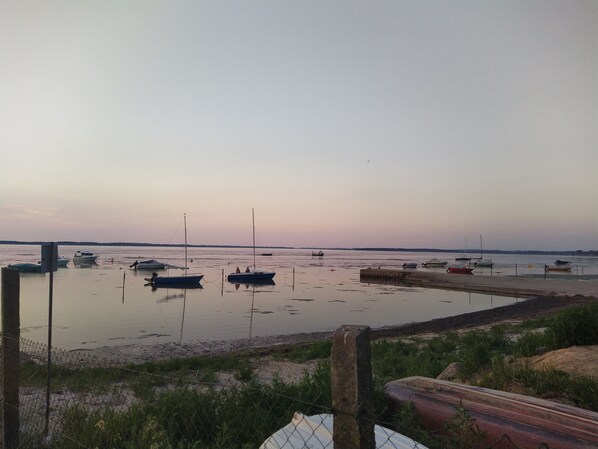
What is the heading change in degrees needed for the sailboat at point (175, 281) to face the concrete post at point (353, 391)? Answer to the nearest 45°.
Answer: approximately 90° to its right

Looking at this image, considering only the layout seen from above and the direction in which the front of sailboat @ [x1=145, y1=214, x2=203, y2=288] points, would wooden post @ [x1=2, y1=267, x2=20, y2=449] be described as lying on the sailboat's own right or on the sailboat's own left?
on the sailboat's own right

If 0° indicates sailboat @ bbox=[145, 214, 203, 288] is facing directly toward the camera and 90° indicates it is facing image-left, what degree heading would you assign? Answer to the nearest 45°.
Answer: approximately 270°

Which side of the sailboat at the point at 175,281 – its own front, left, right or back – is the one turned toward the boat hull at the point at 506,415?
right

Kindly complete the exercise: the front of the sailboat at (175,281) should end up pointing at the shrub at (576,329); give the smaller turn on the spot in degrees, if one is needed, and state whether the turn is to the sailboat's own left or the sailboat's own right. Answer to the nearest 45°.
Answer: approximately 90° to the sailboat's own right
